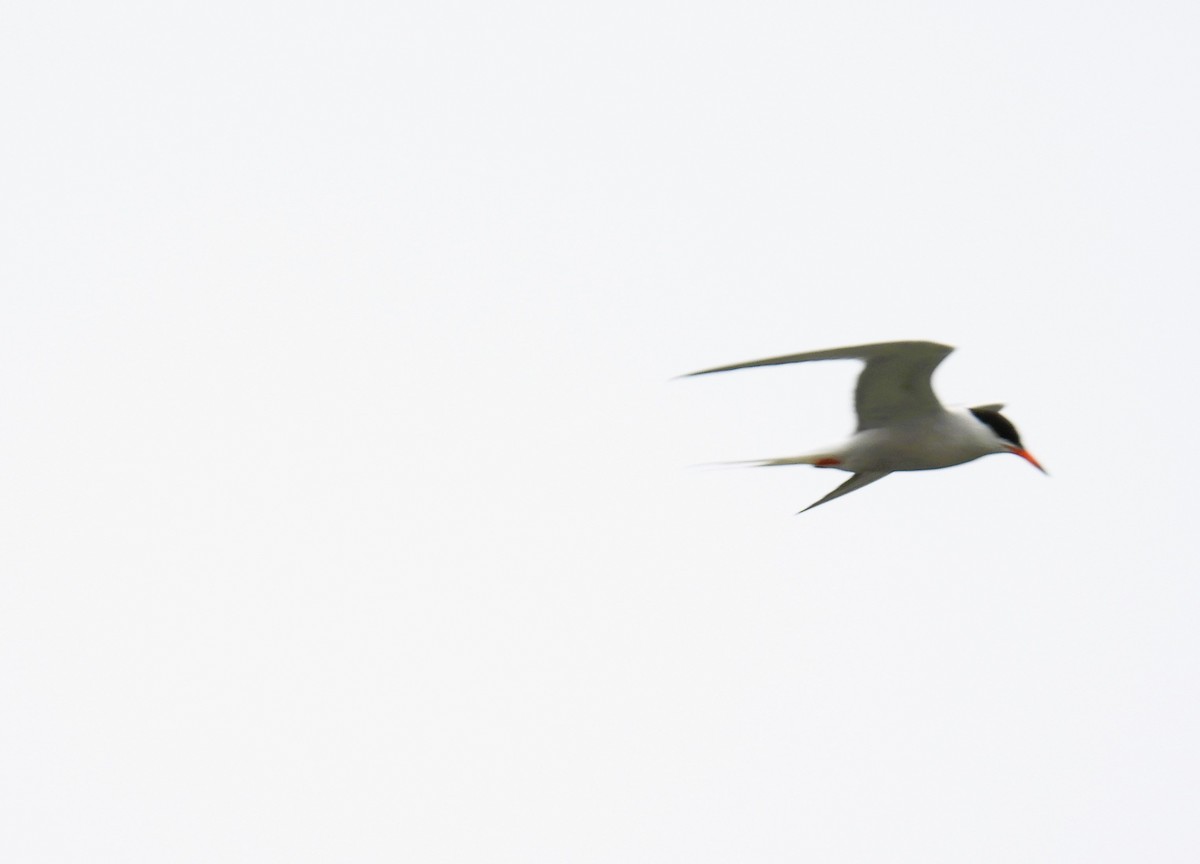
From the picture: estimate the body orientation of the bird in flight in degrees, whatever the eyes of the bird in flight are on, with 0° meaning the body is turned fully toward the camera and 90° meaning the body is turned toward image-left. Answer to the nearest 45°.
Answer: approximately 270°
